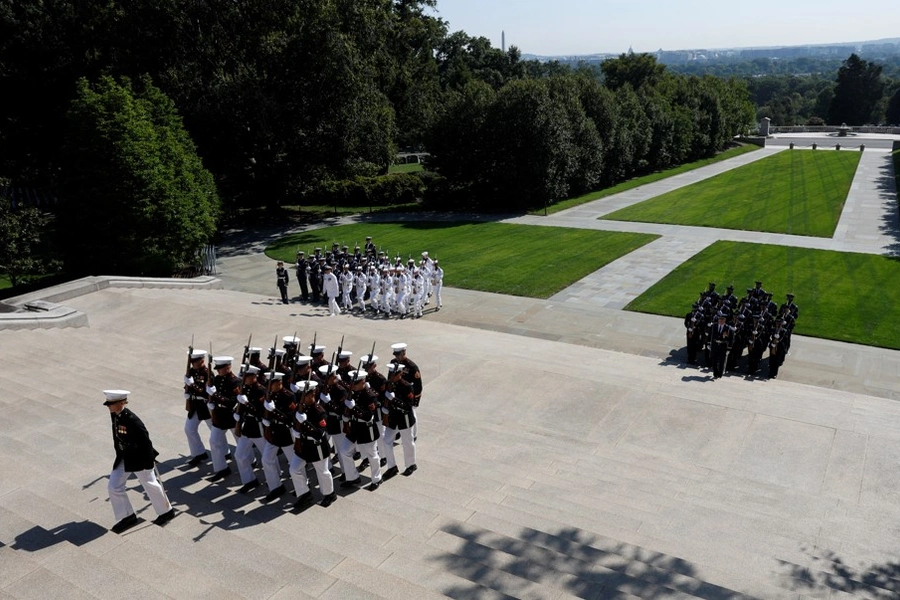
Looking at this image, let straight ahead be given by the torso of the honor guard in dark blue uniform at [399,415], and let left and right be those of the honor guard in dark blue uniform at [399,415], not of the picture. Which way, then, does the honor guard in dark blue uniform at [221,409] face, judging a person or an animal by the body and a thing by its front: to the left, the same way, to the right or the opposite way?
the same way

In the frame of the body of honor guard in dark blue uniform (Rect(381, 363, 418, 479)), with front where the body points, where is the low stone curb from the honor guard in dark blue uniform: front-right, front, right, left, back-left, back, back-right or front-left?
right

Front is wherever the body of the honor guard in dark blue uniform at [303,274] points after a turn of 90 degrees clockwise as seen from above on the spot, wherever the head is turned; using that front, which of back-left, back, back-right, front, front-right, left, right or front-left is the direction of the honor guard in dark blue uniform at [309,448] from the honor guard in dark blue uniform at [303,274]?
back-left

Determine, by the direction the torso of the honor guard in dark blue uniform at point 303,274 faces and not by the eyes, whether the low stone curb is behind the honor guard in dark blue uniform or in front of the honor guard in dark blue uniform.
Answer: in front

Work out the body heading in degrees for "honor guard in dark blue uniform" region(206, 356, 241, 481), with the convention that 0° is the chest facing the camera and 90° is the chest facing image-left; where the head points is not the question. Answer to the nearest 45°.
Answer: approximately 45°

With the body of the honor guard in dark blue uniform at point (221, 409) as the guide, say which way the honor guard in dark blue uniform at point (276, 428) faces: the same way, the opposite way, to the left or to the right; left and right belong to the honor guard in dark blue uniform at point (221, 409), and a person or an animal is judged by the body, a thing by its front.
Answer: the same way

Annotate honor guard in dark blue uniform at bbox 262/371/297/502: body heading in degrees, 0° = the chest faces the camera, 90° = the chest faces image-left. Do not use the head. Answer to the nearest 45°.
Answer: approximately 45°

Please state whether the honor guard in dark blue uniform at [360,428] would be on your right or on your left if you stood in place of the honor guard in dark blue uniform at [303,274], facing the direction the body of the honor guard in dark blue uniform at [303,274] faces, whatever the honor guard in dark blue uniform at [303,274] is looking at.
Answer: on your left

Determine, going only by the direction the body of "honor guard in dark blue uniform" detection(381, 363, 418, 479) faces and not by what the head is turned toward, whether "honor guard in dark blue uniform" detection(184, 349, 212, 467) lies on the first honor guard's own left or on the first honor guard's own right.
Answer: on the first honor guard's own right

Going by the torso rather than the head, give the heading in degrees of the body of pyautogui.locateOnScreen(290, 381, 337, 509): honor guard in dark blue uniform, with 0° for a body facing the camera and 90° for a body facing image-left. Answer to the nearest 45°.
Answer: approximately 45°

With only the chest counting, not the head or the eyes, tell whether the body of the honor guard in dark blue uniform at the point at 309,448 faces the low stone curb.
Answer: no

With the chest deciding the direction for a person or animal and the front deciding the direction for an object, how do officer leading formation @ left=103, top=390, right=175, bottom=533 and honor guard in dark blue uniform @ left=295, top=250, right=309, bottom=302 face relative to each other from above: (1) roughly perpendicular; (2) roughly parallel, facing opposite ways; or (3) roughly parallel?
roughly parallel

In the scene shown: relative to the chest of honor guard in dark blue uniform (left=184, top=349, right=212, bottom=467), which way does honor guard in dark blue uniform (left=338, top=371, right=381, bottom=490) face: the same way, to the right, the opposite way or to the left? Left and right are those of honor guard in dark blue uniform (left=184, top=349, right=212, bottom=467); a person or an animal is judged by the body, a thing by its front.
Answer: the same way

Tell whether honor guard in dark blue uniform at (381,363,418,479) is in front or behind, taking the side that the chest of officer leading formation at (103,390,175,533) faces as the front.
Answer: behind

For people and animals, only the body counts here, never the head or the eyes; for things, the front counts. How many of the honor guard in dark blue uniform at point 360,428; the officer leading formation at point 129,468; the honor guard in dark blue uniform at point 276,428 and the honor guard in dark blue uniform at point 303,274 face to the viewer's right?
0

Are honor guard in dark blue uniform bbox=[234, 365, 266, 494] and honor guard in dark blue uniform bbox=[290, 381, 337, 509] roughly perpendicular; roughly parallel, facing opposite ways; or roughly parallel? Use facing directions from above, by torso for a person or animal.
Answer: roughly parallel

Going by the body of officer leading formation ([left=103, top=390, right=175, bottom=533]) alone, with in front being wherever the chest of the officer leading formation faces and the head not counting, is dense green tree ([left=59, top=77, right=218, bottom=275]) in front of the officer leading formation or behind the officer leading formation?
behind
